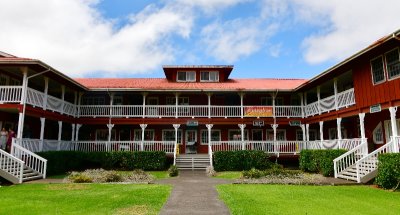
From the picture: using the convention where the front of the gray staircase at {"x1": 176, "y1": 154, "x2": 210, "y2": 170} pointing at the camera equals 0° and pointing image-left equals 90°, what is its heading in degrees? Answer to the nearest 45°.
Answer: approximately 0°

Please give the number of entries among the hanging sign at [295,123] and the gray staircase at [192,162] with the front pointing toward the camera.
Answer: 2

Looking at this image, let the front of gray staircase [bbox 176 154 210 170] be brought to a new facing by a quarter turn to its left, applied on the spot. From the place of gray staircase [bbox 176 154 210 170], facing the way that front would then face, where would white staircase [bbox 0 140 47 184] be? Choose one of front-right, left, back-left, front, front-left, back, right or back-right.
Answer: back-right

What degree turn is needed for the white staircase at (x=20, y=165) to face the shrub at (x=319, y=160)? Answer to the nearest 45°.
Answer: approximately 45° to its left

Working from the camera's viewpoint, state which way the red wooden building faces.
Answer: facing the viewer

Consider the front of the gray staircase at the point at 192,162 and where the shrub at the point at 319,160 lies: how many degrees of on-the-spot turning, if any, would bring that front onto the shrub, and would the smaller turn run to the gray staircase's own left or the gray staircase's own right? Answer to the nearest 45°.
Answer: approximately 45° to the gray staircase's own left

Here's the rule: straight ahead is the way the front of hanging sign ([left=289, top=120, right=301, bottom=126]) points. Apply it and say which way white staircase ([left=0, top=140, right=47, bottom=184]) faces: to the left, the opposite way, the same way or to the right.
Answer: to the left

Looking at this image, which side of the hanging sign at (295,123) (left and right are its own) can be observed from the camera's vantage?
front

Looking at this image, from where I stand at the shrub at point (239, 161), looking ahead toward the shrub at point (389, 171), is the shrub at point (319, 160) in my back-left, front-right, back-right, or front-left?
front-left

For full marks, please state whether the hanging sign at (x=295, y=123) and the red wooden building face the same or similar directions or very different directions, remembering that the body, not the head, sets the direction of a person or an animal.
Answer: same or similar directions

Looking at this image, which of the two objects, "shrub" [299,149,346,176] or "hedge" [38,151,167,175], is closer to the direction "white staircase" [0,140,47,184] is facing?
the shrub

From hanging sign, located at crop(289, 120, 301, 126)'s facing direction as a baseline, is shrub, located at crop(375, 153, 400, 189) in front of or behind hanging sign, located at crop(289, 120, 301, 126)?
in front

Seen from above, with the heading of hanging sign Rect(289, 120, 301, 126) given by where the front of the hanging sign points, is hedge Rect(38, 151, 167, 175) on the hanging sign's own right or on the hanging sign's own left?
on the hanging sign's own right

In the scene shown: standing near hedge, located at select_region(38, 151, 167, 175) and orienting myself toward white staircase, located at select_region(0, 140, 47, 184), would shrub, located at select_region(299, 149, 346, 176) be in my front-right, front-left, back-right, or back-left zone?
back-left

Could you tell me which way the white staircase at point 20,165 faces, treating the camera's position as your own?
facing the viewer and to the right of the viewer
